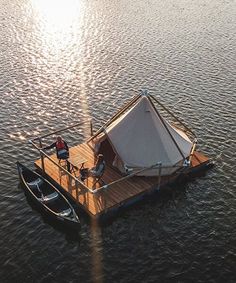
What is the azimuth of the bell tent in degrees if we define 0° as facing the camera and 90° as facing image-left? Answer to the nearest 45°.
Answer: approximately 45°
